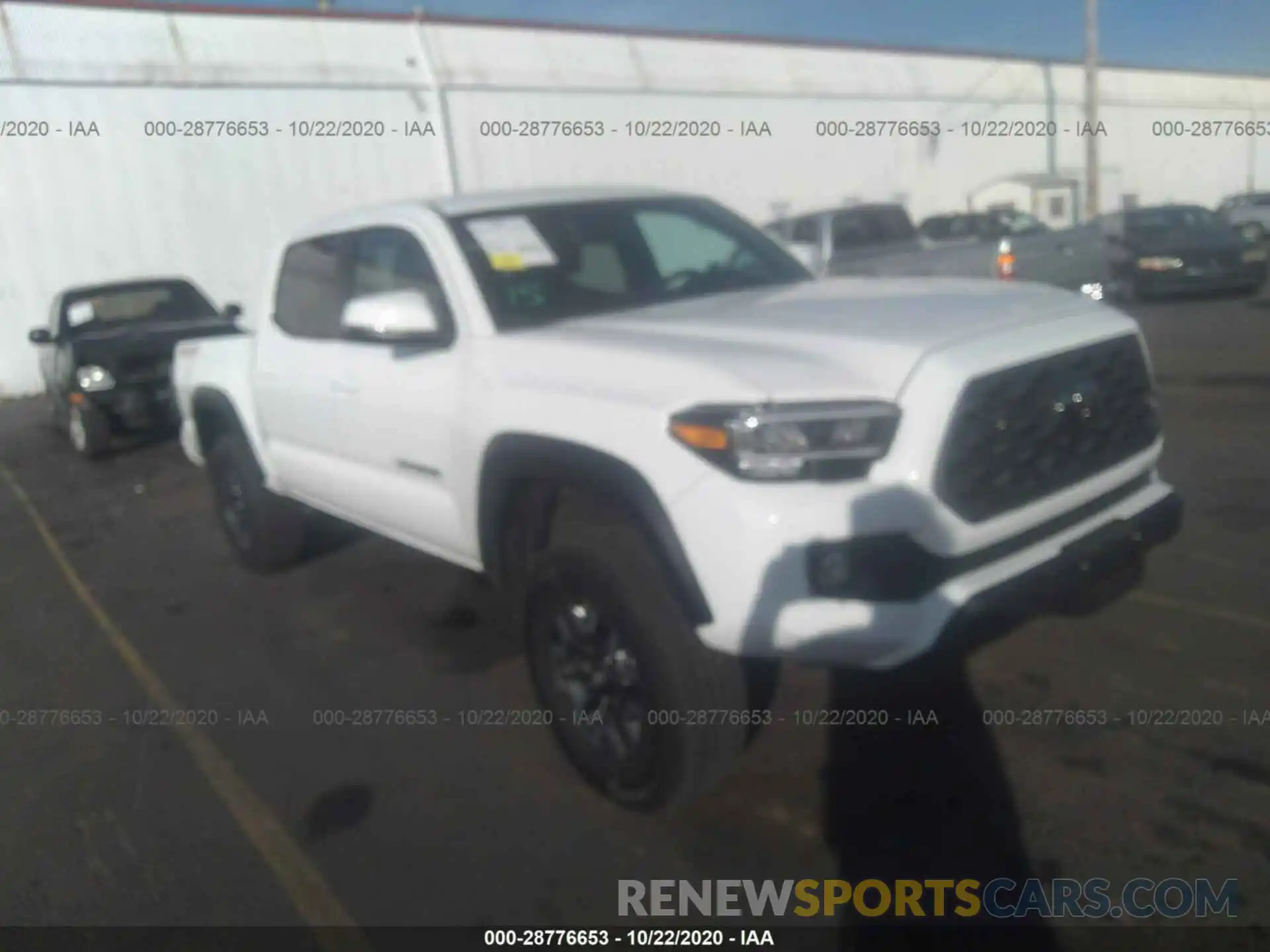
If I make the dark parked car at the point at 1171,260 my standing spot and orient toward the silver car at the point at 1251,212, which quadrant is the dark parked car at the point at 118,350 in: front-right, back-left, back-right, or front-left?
back-left

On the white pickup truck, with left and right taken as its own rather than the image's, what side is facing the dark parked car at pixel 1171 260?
left

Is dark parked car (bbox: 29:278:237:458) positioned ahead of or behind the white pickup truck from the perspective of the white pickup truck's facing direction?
behind

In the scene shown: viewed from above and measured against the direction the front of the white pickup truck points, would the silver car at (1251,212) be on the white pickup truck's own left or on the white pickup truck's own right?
on the white pickup truck's own left

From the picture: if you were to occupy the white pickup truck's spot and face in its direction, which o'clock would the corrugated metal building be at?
The corrugated metal building is roughly at 7 o'clock from the white pickup truck.

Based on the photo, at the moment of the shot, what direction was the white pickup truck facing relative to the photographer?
facing the viewer and to the right of the viewer

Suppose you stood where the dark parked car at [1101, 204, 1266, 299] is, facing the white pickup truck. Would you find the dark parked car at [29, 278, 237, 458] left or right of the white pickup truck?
right
